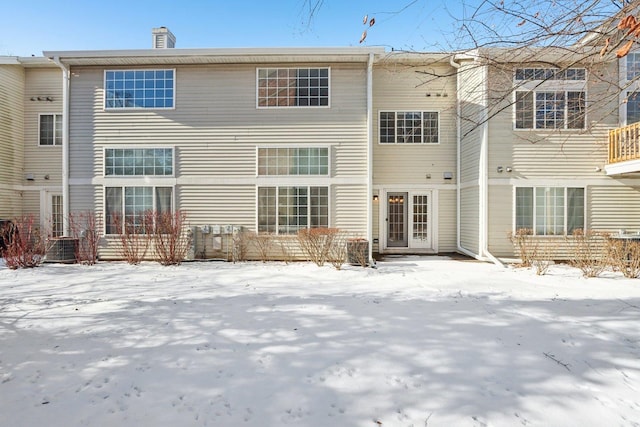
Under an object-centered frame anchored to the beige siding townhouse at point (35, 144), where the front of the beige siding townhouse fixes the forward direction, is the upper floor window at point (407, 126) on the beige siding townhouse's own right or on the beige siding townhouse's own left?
on the beige siding townhouse's own left

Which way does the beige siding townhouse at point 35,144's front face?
toward the camera

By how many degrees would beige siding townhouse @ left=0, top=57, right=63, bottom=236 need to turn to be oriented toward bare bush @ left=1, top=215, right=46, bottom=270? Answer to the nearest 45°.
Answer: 0° — it already faces it

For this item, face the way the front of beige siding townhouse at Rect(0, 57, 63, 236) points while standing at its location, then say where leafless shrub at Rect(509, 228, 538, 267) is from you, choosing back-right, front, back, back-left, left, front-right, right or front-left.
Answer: front-left

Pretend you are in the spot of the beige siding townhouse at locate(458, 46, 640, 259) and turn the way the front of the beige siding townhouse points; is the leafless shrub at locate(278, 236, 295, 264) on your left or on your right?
on your right

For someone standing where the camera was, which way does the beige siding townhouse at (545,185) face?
facing the viewer

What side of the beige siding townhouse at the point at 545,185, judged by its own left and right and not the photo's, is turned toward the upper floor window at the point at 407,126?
right

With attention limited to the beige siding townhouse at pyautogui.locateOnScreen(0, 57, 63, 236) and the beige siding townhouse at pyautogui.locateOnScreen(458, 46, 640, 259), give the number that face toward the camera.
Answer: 2

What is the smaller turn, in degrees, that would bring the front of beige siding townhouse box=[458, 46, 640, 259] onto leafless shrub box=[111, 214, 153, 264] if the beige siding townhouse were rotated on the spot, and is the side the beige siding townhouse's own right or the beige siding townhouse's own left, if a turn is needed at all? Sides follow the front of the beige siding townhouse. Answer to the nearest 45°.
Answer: approximately 45° to the beige siding townhouse's own right

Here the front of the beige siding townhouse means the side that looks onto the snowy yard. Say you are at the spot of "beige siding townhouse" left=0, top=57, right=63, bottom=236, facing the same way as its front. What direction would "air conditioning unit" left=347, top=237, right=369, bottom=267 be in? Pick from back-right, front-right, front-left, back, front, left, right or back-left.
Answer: front-left

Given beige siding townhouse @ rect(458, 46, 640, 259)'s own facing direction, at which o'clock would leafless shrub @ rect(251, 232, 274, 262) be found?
The leafless shrub is roughly at 2 o'clock from the beige siding townhouse.

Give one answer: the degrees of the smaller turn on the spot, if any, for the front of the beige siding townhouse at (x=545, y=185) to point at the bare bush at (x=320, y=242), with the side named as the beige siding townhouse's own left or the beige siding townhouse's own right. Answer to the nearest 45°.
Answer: approximately 45° to the beige siding townhouse's own right
